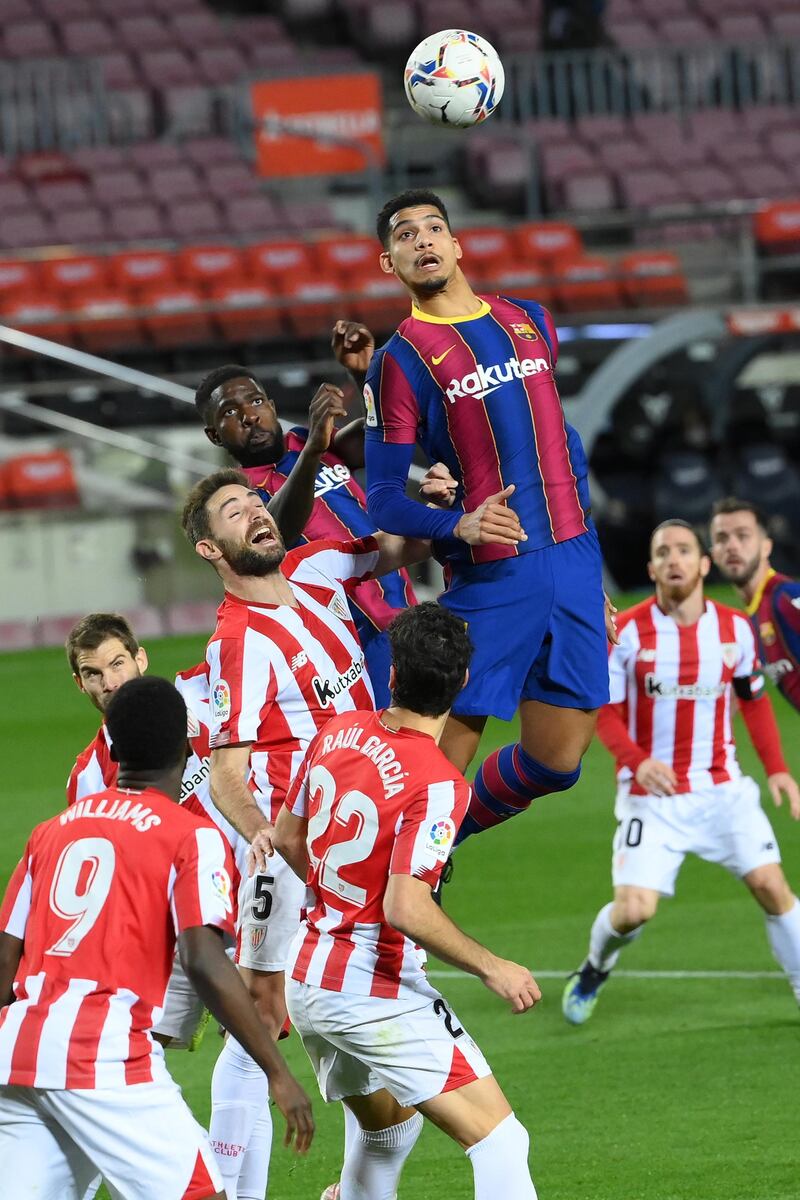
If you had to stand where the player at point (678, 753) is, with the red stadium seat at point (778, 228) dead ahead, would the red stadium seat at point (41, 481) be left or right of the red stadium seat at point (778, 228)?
left

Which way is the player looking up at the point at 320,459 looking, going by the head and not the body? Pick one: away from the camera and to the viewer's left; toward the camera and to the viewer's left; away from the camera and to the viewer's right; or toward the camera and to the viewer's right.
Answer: toward the camera and to the viewer's right

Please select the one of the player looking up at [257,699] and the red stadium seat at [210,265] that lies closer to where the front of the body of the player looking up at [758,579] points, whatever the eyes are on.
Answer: the player looking up

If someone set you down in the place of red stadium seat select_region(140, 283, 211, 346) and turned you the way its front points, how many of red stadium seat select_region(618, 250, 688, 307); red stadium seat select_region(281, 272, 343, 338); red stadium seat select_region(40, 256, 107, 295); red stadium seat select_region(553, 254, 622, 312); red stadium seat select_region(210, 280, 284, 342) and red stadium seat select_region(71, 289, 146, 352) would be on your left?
4

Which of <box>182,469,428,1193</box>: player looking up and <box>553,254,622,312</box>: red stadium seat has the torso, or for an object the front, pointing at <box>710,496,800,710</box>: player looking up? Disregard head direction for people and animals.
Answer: the red stadium seat

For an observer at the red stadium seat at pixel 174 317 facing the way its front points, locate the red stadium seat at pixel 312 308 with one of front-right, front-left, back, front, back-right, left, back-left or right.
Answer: left

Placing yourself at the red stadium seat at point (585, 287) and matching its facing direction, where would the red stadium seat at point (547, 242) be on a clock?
the red stadium seat at point (547, 242) is roughly at 5 o'clock from the red stadium seat at point (585, 287).

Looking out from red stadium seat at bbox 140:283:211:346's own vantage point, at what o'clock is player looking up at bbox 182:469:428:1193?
The player looking up is roughly at 12 o'clock from the red stadium seat.

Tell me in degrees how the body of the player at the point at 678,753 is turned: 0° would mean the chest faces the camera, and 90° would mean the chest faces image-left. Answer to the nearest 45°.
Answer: approximately 0°

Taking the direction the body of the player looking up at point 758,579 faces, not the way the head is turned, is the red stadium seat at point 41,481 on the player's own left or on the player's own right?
on the player's own right

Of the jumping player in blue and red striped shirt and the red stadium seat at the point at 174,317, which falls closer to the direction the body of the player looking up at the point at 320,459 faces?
the jumping player in blue and red striped shirt

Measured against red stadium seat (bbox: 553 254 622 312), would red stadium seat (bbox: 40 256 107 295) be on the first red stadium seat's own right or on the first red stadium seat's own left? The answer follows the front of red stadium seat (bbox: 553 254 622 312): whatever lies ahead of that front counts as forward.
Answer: on the first red stadium seat's own right
